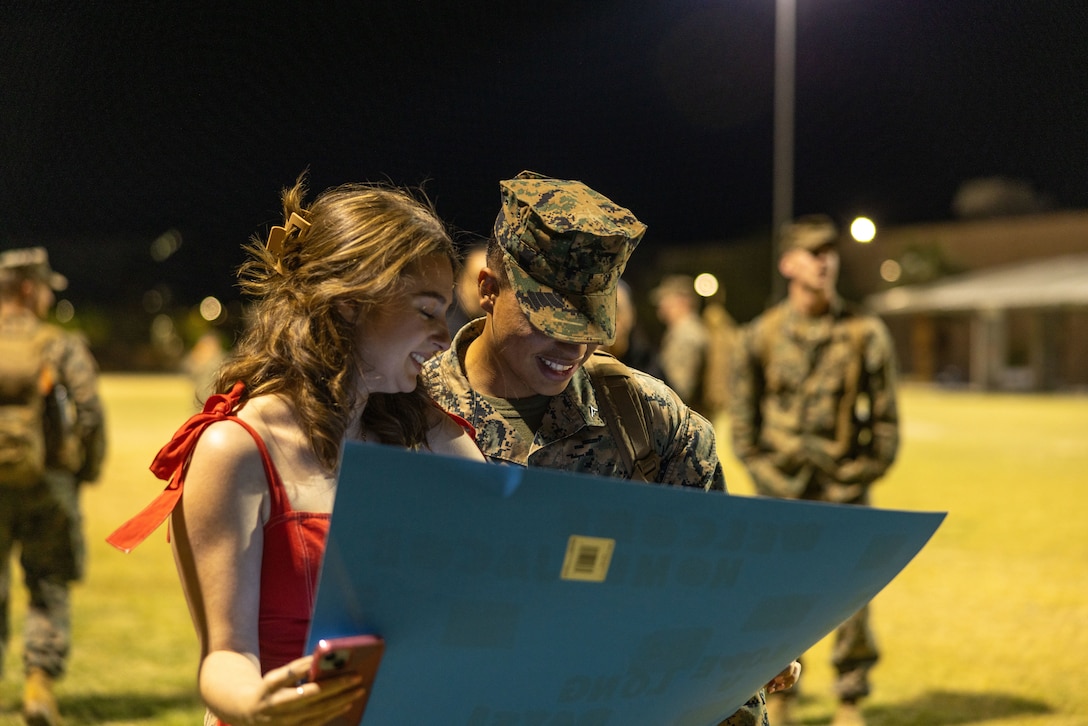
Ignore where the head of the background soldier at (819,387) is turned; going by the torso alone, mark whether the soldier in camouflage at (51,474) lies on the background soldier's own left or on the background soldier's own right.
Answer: on the background soldier's own right

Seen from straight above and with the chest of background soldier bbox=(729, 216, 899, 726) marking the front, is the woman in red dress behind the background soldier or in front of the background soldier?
in front

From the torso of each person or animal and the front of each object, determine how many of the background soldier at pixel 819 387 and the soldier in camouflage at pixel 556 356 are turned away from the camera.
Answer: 0

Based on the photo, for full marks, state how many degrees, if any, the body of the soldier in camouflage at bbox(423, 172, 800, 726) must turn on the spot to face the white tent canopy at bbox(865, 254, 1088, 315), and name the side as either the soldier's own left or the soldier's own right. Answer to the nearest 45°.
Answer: approximately 135° to the soldier's own left

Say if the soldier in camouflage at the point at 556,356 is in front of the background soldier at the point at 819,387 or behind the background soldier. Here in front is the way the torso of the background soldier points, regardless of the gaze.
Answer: in front

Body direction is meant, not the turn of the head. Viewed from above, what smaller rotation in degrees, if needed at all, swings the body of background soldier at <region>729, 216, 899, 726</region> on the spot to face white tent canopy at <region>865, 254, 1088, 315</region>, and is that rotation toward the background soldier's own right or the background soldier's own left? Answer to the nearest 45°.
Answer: approximately 180°

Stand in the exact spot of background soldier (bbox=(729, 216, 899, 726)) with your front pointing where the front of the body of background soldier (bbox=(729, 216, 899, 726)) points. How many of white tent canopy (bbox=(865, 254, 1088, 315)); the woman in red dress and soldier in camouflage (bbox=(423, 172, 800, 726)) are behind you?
1

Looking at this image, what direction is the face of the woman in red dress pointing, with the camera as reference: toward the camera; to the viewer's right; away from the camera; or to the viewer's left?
to the viewer's right

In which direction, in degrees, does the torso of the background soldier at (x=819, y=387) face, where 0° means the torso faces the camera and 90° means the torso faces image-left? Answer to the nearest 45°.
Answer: approximately 0°
